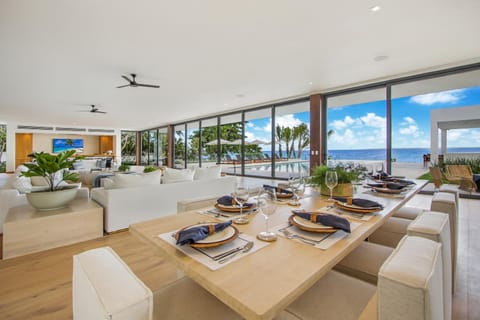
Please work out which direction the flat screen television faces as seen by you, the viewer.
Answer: facing the viewer

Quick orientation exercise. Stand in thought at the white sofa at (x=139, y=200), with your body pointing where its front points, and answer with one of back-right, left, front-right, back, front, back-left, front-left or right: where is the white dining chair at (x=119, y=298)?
back-left

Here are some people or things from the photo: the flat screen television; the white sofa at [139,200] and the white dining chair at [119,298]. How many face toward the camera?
1

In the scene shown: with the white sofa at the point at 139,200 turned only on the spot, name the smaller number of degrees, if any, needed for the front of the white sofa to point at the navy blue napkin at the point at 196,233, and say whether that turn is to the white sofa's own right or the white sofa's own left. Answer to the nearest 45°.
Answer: approximately 135° to the white sofa's own left

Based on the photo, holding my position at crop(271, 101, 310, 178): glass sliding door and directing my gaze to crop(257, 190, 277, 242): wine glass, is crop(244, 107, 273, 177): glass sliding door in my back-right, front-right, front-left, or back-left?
back-right

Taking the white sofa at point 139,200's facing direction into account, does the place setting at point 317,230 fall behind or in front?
behind

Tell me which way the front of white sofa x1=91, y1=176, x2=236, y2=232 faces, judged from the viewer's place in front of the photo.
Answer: facing away from the viewer and to the left of the viewer

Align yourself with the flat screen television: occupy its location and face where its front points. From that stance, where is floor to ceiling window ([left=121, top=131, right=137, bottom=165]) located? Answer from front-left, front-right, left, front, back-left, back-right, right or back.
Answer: left

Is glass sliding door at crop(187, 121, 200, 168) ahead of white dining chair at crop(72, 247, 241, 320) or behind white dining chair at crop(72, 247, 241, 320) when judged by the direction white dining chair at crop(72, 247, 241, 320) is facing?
ahead

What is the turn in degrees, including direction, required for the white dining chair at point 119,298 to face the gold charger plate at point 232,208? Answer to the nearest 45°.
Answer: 0° — it already faces it

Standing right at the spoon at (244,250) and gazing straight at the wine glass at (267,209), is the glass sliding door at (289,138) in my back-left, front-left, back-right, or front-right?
front-left

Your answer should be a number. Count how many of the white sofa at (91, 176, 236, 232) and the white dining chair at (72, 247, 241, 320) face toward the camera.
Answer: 0

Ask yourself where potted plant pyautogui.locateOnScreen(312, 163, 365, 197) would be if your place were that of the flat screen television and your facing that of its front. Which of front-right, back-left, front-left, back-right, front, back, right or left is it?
front

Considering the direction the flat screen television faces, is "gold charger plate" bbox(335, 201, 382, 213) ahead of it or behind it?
ahead

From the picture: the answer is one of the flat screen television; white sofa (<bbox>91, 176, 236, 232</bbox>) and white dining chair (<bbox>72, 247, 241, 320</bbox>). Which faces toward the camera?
the flat screen television

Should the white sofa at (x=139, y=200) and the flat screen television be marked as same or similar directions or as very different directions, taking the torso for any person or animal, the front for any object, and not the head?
very different directions

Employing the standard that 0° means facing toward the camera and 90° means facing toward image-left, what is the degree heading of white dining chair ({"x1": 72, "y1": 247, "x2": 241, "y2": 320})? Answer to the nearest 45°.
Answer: approximately 225°

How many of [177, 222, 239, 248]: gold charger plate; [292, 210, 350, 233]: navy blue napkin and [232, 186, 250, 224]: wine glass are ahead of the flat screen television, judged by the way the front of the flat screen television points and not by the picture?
3

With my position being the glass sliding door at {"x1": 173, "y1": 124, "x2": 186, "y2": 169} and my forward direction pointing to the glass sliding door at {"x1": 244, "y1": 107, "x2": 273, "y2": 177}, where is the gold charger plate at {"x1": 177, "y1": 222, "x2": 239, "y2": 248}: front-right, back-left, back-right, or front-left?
front-right

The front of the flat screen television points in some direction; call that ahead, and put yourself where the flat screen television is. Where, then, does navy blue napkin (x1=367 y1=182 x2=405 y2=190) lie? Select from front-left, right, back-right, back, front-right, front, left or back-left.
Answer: front

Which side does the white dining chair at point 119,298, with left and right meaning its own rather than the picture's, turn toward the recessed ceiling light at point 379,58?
front

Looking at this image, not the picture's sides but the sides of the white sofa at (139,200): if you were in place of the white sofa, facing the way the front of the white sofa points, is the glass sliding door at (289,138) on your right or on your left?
on your right
